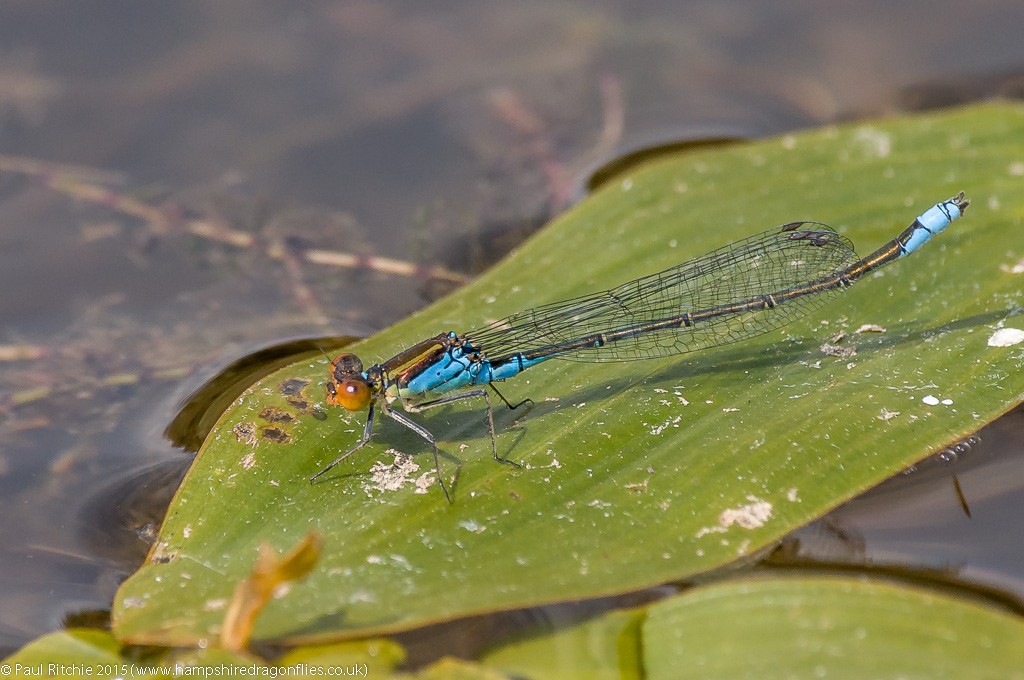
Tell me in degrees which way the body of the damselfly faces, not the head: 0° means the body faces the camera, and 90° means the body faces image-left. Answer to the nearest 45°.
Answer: approximately 90°
